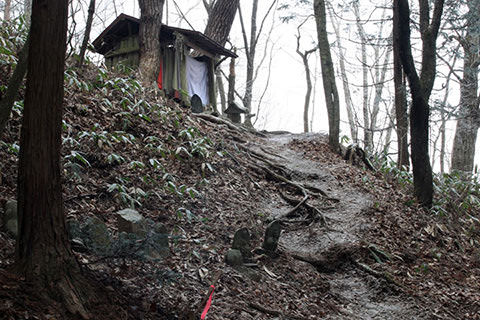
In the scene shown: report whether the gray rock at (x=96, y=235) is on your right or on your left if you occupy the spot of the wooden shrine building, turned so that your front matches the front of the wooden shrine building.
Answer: on your right

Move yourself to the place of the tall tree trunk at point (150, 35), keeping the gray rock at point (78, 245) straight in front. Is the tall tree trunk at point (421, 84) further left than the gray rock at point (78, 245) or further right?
left

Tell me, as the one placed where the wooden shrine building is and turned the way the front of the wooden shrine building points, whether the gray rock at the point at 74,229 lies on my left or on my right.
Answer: on my right

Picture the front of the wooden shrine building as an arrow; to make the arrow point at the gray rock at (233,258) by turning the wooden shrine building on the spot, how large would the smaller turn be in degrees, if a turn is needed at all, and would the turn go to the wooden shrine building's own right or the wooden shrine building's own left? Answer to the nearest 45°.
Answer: approximately 45° to the wooden shrine building's own right

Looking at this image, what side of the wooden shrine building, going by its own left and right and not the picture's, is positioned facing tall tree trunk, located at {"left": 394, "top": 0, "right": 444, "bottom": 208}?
front

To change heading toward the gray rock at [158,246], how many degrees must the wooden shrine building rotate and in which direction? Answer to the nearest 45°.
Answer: approximately 45° to its right

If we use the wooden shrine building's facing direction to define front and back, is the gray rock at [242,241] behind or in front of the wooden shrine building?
in front

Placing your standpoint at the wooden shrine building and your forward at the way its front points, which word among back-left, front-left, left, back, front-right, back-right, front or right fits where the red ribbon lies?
front-right

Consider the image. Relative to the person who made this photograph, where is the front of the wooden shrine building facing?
facing the viewer and to the right of the viewer
